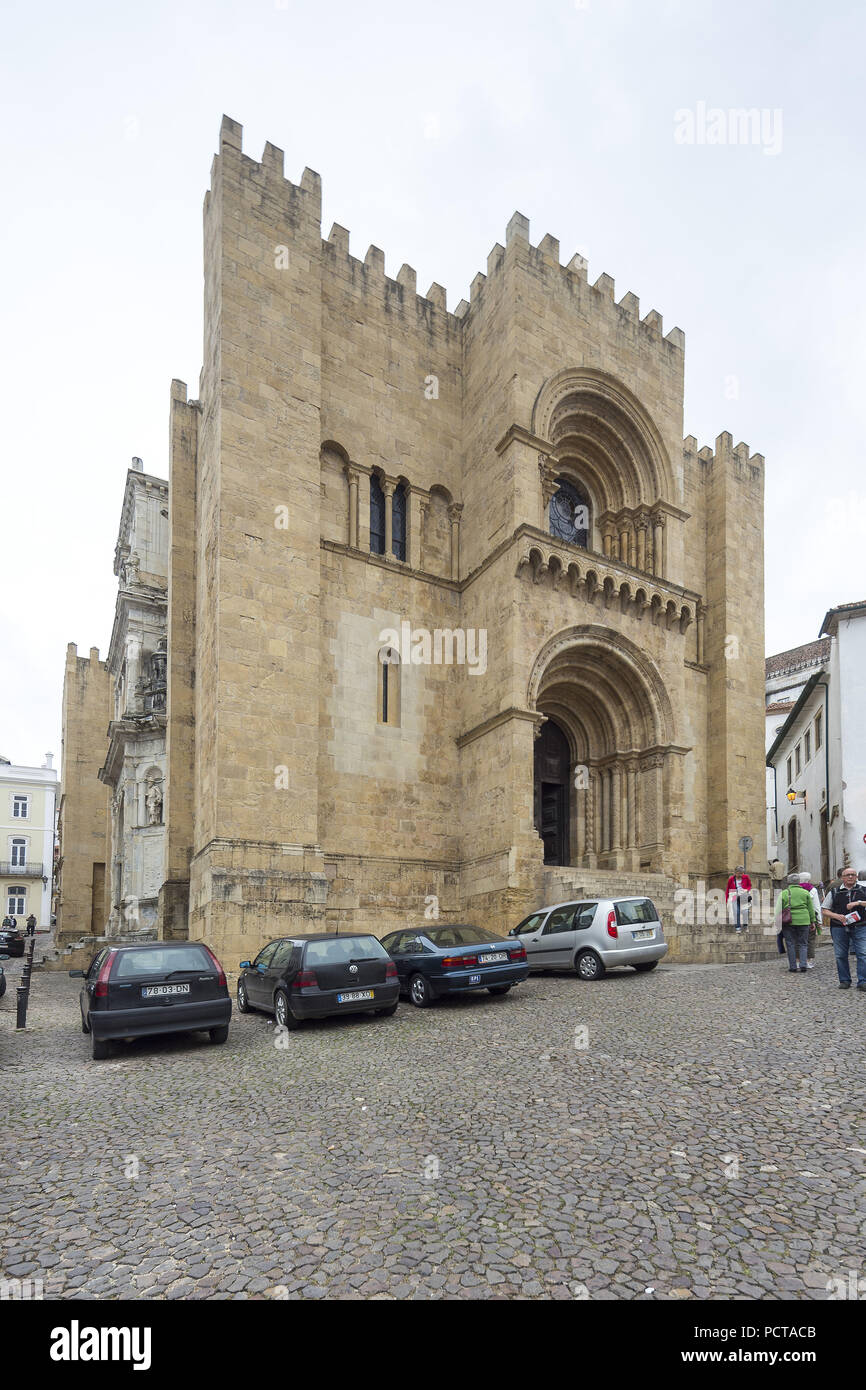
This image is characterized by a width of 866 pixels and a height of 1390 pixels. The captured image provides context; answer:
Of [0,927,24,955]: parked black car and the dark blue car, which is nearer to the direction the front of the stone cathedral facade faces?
the dark blue car

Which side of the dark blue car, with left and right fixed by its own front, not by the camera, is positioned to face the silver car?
right

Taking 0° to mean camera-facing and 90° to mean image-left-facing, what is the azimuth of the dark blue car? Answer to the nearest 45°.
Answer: approximately 135°

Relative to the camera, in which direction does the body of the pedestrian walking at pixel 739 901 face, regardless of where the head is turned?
toward the camera

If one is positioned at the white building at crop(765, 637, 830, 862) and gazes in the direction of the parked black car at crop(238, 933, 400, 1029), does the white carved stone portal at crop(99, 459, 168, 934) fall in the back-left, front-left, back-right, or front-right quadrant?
front-right

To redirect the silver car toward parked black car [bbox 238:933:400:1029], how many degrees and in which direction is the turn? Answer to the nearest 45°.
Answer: approximately 90° to its left

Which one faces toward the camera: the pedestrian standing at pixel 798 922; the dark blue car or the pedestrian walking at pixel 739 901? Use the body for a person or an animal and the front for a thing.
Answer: the pedestrian walking at pixel 739 901

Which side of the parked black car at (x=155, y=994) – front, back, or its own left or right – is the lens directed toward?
back

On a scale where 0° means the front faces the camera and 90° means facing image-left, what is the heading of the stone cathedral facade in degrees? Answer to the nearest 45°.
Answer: approximately 315°

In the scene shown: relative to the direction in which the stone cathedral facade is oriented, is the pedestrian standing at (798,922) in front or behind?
in front

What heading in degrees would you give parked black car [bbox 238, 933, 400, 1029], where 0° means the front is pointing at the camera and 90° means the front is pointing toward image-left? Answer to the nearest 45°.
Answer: approximately 135°

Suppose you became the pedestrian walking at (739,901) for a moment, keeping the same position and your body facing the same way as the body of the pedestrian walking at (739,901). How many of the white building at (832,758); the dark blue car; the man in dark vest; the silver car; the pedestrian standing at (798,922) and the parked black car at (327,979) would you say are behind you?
1

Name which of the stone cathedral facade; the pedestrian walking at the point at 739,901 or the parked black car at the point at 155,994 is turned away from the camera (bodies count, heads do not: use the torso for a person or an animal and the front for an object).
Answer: the parked black car
